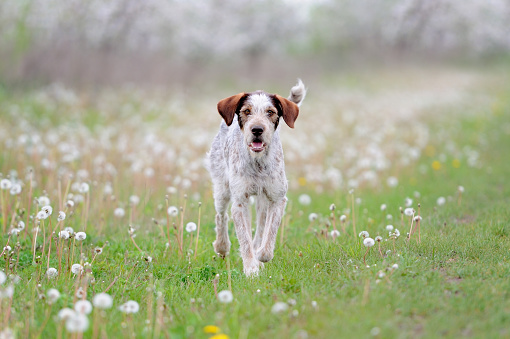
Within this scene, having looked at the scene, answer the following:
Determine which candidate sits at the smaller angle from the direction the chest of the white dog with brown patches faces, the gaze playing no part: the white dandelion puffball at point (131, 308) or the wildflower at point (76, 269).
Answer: the white dandelion puffball

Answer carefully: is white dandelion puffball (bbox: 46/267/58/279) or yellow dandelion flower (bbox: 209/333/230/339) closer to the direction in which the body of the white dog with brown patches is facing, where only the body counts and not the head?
the yellow dandelion flower

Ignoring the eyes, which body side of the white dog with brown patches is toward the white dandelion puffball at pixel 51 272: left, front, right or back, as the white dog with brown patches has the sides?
right

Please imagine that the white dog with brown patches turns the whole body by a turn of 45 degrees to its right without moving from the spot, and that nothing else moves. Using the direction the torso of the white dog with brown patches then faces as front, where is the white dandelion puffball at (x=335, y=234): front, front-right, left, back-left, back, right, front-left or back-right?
back

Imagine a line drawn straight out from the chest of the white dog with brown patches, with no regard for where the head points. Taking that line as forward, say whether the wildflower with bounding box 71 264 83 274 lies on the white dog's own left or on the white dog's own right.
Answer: on the white dog's own right

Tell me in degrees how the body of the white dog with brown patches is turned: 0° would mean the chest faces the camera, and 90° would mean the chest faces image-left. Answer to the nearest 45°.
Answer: approximately 0°

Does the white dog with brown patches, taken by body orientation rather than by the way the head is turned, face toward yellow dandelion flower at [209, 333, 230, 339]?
yes

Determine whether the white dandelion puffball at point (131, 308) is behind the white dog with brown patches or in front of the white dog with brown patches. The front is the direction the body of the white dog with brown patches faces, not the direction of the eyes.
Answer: in front

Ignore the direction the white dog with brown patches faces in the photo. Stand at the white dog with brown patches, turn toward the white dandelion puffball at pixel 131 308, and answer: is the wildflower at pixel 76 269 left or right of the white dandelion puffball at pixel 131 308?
right
